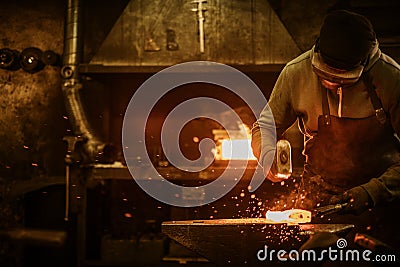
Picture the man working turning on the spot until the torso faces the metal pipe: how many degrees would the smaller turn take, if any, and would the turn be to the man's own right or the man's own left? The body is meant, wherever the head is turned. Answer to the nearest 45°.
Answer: approximately 135° to the man's own right

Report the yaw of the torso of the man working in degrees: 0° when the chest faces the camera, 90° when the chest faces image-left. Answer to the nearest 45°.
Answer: approximately 0°
